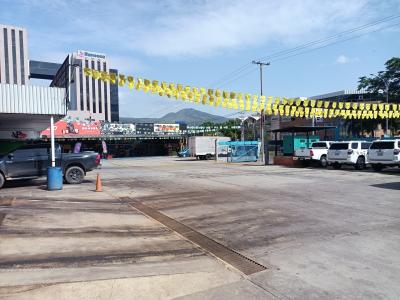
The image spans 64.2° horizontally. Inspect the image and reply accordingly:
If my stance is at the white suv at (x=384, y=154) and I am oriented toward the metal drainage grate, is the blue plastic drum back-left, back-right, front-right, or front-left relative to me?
front-right

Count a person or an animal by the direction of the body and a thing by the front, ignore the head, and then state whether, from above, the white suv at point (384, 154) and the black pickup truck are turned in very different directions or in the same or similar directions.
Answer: very different directions
